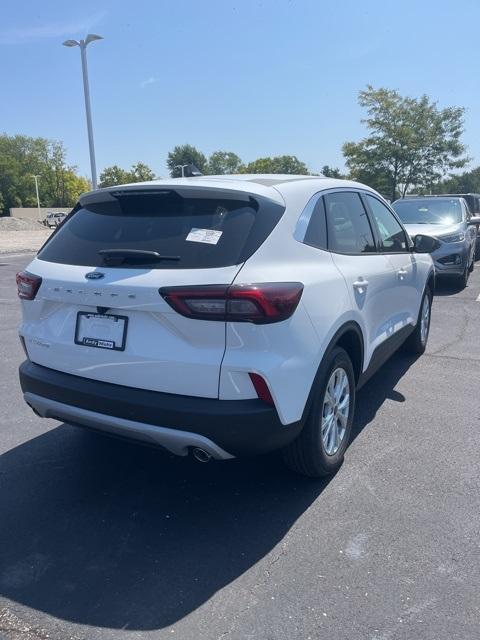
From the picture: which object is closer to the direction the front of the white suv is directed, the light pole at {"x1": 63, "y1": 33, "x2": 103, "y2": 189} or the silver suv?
the silver suv

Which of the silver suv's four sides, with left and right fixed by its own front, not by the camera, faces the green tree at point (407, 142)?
back

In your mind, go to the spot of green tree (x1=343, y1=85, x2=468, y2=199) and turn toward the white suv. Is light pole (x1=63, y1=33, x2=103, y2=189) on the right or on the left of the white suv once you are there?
right

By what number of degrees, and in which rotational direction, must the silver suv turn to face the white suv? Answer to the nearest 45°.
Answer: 0° — it already faces it

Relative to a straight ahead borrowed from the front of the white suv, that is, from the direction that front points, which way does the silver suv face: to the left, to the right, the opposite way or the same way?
the opposite way

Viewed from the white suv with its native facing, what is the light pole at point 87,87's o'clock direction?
The light pole is roughly at 10 o'clock from the white suv.

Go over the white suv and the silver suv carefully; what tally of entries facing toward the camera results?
1

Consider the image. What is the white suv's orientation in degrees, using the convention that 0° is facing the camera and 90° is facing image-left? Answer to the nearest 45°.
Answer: approximately 225°

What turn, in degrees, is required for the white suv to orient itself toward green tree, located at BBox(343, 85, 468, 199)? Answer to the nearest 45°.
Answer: approximately 45° to its left

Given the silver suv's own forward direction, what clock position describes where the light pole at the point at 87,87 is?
The light pole is roughly at 4 o'clock from the silver suv.
